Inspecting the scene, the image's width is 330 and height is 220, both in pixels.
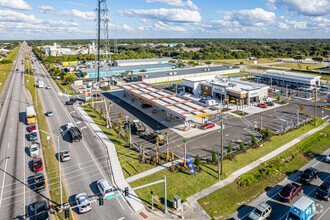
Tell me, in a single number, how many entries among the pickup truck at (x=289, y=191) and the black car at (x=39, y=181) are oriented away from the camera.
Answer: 0

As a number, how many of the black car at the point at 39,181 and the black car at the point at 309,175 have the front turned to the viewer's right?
0

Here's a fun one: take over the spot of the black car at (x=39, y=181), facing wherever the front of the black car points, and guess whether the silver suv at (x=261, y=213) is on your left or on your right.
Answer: on your left

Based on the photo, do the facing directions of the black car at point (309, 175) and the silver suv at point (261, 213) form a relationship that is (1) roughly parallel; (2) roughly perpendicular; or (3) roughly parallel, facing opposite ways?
roughly parallel

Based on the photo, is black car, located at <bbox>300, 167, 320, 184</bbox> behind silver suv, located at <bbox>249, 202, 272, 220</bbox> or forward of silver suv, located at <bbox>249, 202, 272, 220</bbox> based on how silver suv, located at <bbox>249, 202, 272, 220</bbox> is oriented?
behind

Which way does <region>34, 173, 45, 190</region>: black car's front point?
toward the camera

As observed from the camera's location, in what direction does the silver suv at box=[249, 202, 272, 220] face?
facing the viewer and to the left of the viewer

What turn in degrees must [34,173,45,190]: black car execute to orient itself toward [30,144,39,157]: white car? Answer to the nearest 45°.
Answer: approximately 180°
